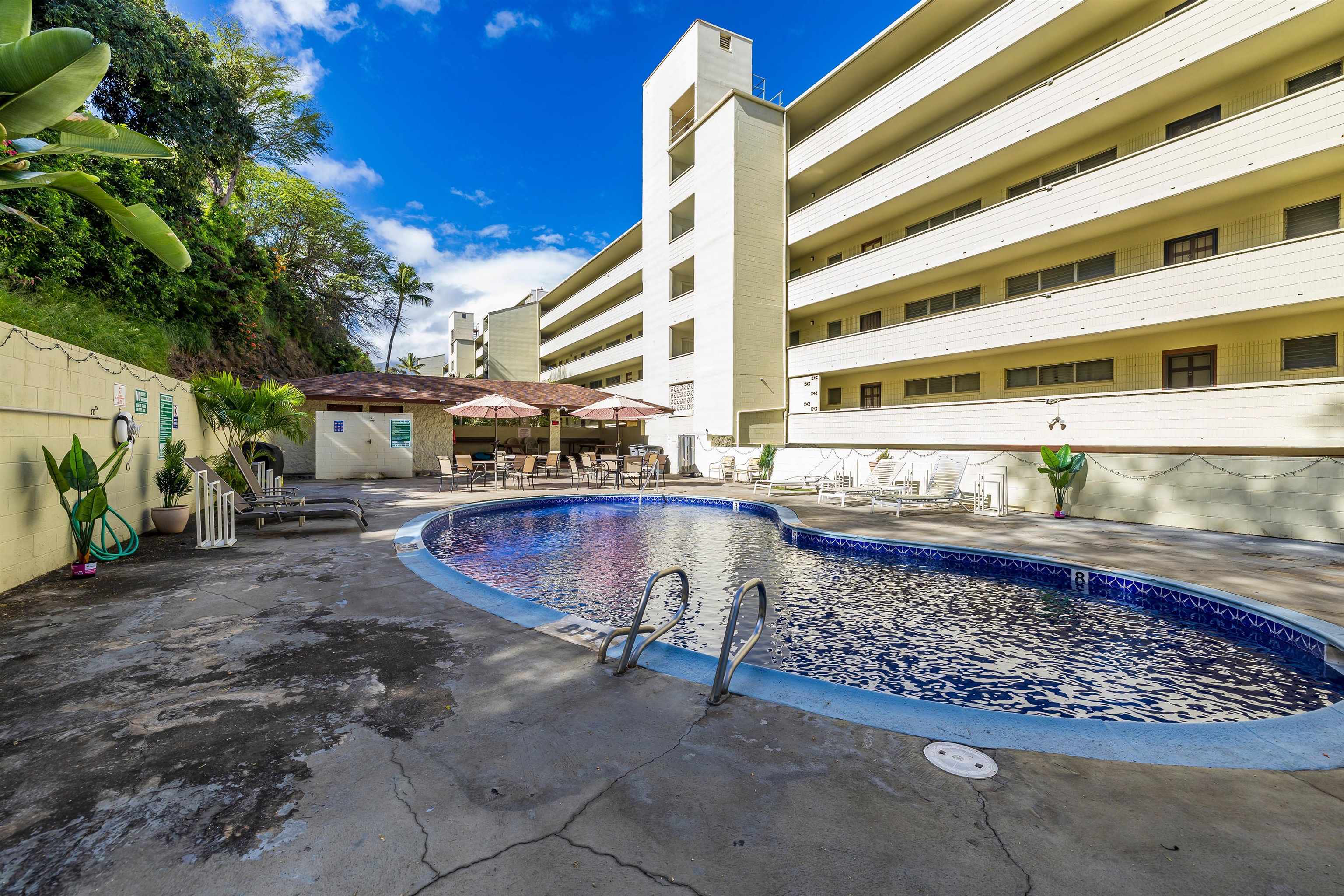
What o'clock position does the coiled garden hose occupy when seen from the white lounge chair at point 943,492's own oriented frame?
The coiled garden hose is roughly at 12 o'clock from the white lounge chair.

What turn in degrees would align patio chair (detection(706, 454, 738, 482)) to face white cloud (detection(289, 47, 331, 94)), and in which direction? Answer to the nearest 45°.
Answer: approximately 45° to its right

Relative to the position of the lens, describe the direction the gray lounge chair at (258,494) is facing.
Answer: facing to the right of the viewer

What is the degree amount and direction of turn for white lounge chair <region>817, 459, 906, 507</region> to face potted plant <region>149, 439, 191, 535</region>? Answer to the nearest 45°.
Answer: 0° — it already faces it

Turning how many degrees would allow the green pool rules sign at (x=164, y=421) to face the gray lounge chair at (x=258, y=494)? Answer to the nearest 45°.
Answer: approximately 45° to its left

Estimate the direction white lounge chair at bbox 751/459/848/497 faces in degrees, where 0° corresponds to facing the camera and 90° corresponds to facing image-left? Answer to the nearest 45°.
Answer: approximately 45°

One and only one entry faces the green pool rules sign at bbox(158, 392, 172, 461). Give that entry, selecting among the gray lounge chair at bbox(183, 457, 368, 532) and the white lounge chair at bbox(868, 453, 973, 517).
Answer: the white lounge chair

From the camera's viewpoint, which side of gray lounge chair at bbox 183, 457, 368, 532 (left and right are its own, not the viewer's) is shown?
right

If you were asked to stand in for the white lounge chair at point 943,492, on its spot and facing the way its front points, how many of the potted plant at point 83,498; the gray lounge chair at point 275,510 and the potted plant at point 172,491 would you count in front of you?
3
